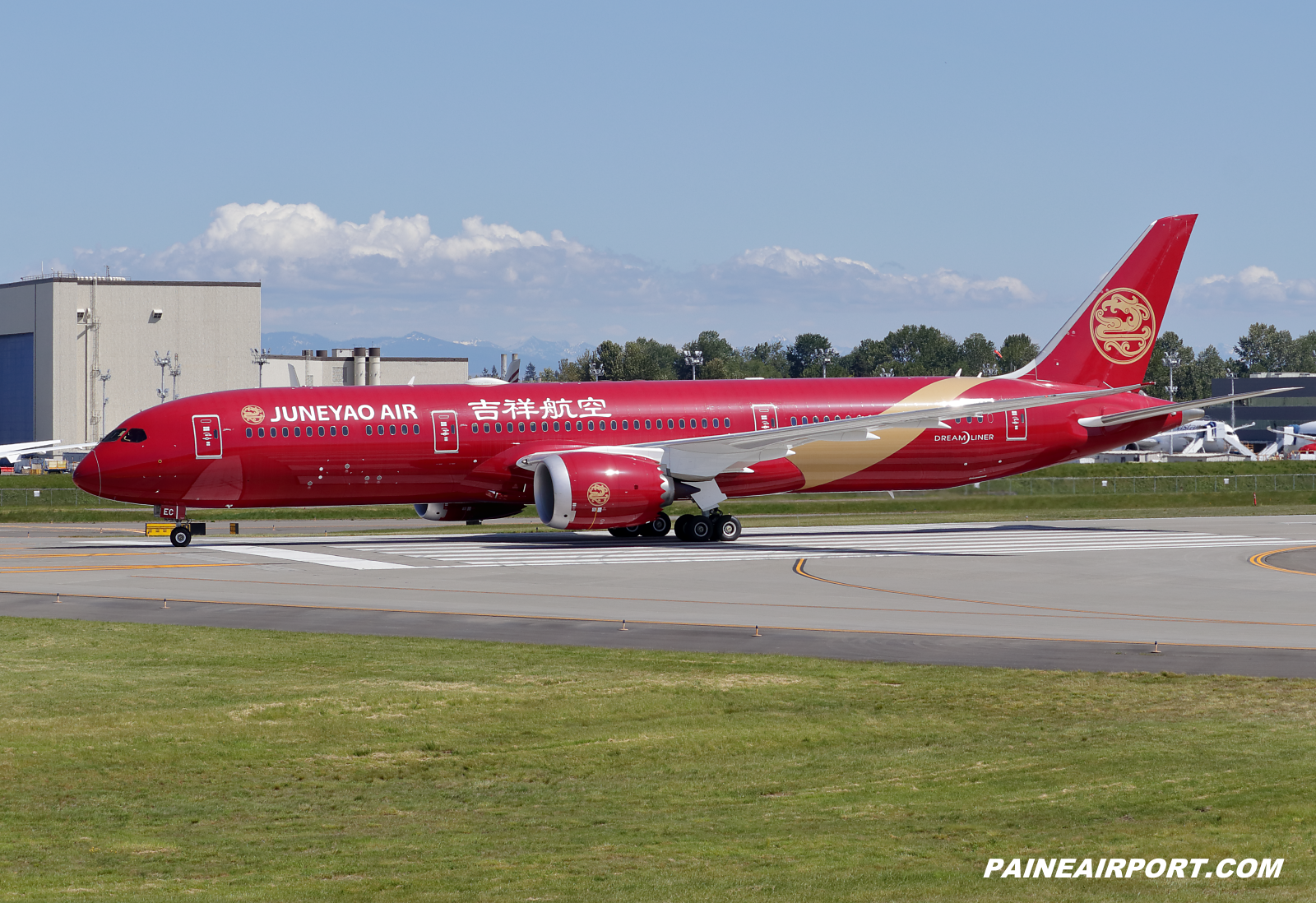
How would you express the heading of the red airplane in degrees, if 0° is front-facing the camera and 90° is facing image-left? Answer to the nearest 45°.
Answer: approximately 90°
